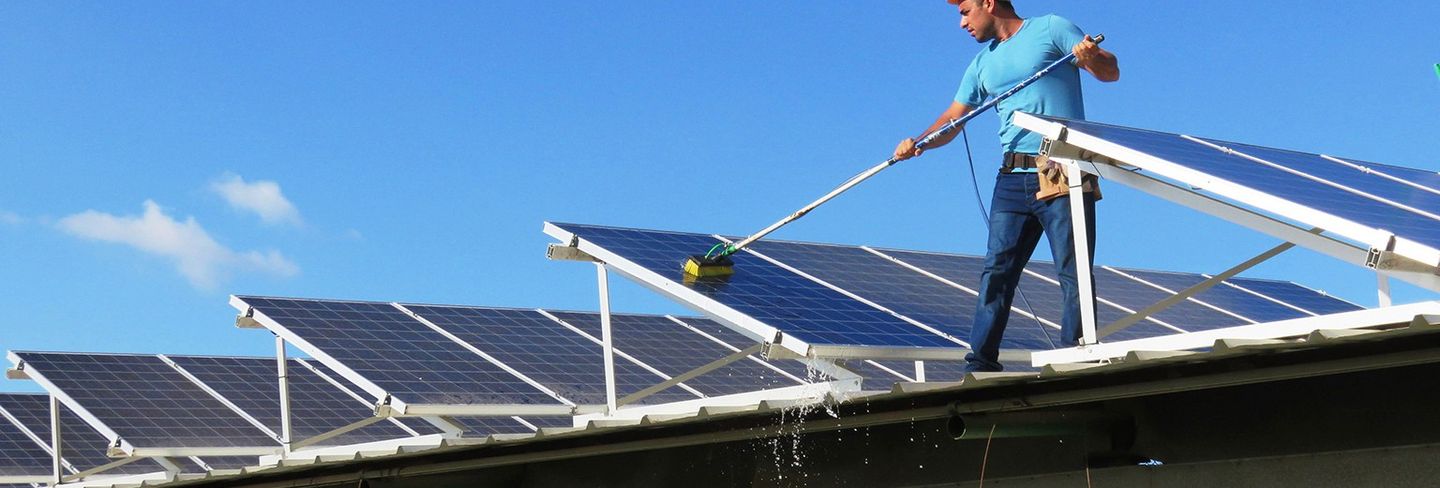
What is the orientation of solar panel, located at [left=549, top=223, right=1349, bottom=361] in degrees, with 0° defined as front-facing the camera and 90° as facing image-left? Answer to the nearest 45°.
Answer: approximately 315°

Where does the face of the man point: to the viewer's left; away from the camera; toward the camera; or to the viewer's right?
to the viewer's left

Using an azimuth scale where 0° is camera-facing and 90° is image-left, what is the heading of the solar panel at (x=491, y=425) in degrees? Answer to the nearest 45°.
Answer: approximately 315°

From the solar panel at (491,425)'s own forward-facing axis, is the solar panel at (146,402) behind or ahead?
behind
